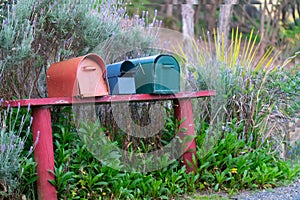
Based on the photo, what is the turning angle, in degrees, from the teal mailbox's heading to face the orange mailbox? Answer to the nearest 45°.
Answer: approximately 90° to its right

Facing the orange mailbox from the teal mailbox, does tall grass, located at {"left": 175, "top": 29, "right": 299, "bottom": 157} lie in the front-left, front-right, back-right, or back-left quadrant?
back-right

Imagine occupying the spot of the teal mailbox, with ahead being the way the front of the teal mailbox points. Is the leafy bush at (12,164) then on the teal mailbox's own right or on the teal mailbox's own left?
on the teal mailbox's own right

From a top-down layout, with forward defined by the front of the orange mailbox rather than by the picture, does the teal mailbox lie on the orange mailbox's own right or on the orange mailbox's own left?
on the orange mailbox's own left

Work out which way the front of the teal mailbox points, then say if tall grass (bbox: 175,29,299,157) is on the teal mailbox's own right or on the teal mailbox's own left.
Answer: on the teal mailbox's own left
